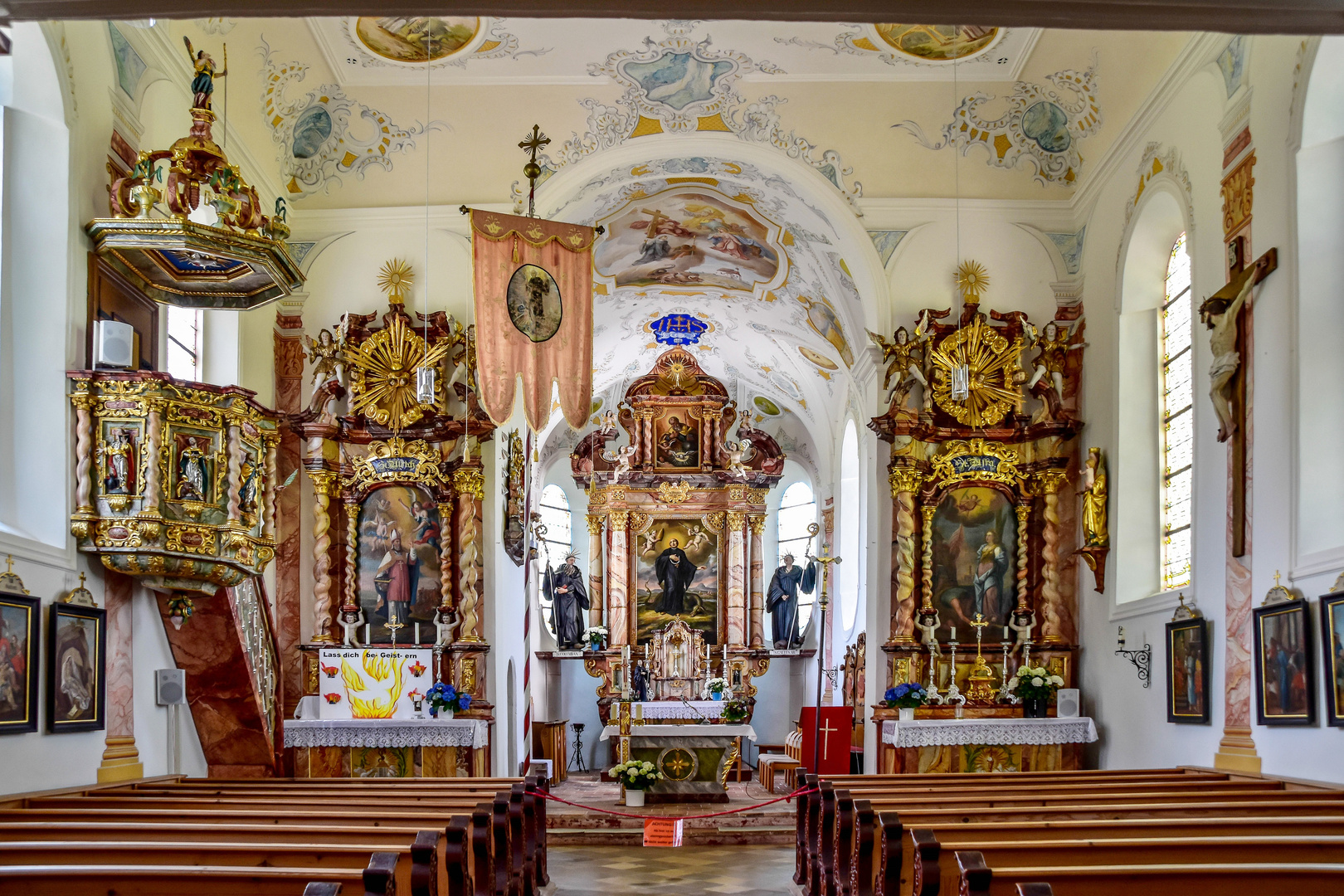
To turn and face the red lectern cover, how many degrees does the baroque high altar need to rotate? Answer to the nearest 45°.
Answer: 0° — it already faces it

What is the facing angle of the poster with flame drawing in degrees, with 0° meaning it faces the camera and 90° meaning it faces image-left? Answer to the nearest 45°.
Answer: approximately 0°

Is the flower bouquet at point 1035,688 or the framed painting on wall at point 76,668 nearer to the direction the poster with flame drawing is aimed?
the framed painting on wall

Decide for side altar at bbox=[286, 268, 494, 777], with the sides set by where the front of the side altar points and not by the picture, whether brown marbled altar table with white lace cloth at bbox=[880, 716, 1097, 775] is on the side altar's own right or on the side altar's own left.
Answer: on the side altar's own left

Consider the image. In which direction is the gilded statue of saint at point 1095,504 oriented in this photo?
to the viewer's left

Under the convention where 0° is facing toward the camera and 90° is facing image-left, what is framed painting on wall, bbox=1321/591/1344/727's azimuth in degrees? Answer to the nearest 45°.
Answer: approximately 45°

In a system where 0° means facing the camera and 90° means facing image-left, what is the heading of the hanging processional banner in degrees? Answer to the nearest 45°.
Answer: approximately 0°
